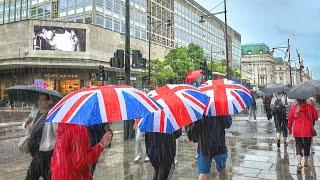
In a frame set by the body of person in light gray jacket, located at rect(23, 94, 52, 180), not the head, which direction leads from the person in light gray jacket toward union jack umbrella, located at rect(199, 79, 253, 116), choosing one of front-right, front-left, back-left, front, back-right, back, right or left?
back-left

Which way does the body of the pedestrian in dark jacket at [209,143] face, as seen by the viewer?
away from the camera
